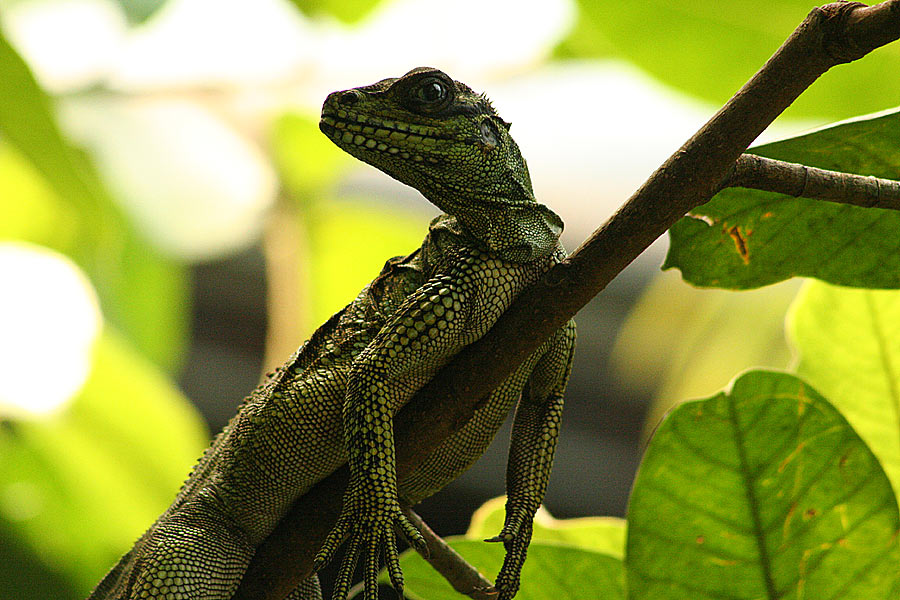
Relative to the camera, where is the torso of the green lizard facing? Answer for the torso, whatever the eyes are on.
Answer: to the viewer's right

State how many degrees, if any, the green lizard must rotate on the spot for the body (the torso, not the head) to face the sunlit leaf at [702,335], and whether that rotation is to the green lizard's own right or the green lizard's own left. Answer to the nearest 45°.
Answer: approximately 45° to the green lizard's own left

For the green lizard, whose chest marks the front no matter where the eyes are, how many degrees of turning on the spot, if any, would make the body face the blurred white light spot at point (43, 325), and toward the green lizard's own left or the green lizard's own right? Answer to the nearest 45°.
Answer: approximately 135° to the green lizard's own left

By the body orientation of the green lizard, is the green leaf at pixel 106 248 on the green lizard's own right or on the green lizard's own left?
on the green lizard's own left
